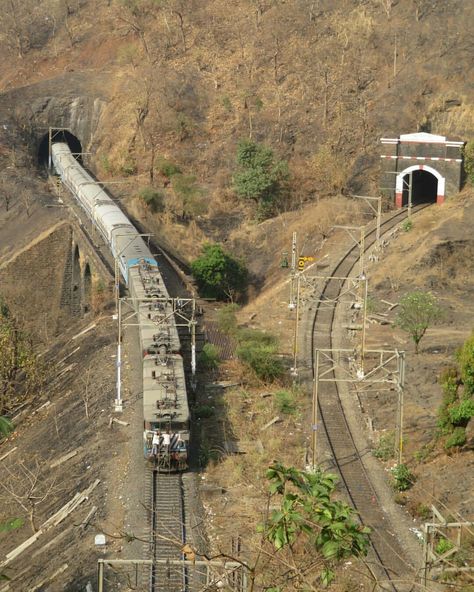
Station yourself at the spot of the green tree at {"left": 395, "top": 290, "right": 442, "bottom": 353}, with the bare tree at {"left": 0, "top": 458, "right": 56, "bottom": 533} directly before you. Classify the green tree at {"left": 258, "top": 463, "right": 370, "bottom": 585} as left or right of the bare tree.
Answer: left

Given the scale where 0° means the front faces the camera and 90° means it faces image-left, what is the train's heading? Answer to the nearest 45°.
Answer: approximately 0°

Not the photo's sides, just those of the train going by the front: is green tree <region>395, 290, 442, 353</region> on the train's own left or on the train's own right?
on the train's own left

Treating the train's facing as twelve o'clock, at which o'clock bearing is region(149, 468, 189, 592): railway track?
The railway track is roughly at 12 o'clock from the train.

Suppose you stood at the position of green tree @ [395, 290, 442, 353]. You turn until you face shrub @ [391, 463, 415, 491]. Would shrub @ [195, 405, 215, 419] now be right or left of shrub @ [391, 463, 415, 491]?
right

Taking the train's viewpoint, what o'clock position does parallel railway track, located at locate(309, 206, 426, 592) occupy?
The parallel railway track is roughly at 10 o'clock from the train.

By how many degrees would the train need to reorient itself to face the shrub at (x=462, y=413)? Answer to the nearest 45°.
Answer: approximately 90° to its left

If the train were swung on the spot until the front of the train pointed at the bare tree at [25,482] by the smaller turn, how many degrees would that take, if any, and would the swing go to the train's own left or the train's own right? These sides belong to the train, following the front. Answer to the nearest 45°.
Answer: approximately 90° to the train's own right

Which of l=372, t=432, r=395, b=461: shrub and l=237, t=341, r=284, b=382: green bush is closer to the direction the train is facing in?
the shrub

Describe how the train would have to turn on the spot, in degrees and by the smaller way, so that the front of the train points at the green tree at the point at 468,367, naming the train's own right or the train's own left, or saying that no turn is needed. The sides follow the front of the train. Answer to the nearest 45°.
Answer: approximately 90° to the train's own left
